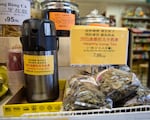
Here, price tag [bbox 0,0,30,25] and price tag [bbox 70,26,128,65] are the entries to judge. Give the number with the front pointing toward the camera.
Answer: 2

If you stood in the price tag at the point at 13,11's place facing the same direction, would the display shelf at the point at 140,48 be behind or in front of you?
behind

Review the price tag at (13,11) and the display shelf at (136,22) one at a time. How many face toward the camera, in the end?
2

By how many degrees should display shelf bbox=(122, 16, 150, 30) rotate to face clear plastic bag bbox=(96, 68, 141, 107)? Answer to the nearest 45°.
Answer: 0° — it already faces it

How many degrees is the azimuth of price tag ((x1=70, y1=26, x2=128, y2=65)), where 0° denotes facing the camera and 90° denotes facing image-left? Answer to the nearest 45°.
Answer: approximately 0°
